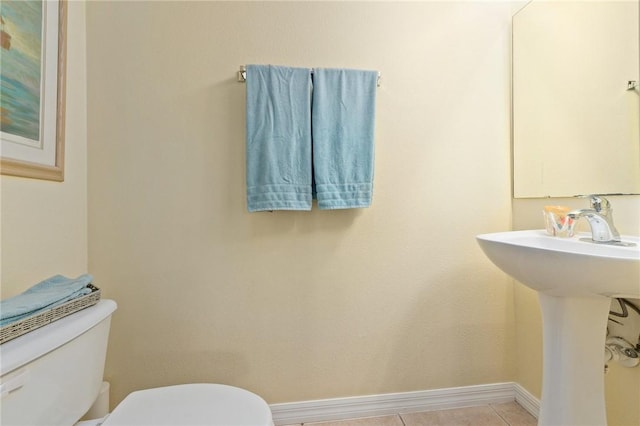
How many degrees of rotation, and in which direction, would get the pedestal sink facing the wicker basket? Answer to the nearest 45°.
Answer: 0° — it already faces it

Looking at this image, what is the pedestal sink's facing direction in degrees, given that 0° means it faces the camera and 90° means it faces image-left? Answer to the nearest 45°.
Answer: approximately 45°

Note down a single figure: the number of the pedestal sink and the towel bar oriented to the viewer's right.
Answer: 0

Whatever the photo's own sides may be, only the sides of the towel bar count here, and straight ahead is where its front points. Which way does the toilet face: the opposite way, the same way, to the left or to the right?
to the left

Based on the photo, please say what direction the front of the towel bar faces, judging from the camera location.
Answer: facing the viewer

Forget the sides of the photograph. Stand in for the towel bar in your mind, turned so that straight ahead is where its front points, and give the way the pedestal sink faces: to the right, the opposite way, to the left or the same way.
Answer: to the right

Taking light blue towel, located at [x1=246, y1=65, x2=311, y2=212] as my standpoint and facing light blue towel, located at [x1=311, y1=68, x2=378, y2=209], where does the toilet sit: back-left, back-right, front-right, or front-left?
back-right

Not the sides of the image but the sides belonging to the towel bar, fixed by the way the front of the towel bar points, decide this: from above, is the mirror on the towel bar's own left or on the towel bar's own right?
on the towel bar's own left

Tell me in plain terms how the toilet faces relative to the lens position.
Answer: facing the viewer and to the right of the viewer
